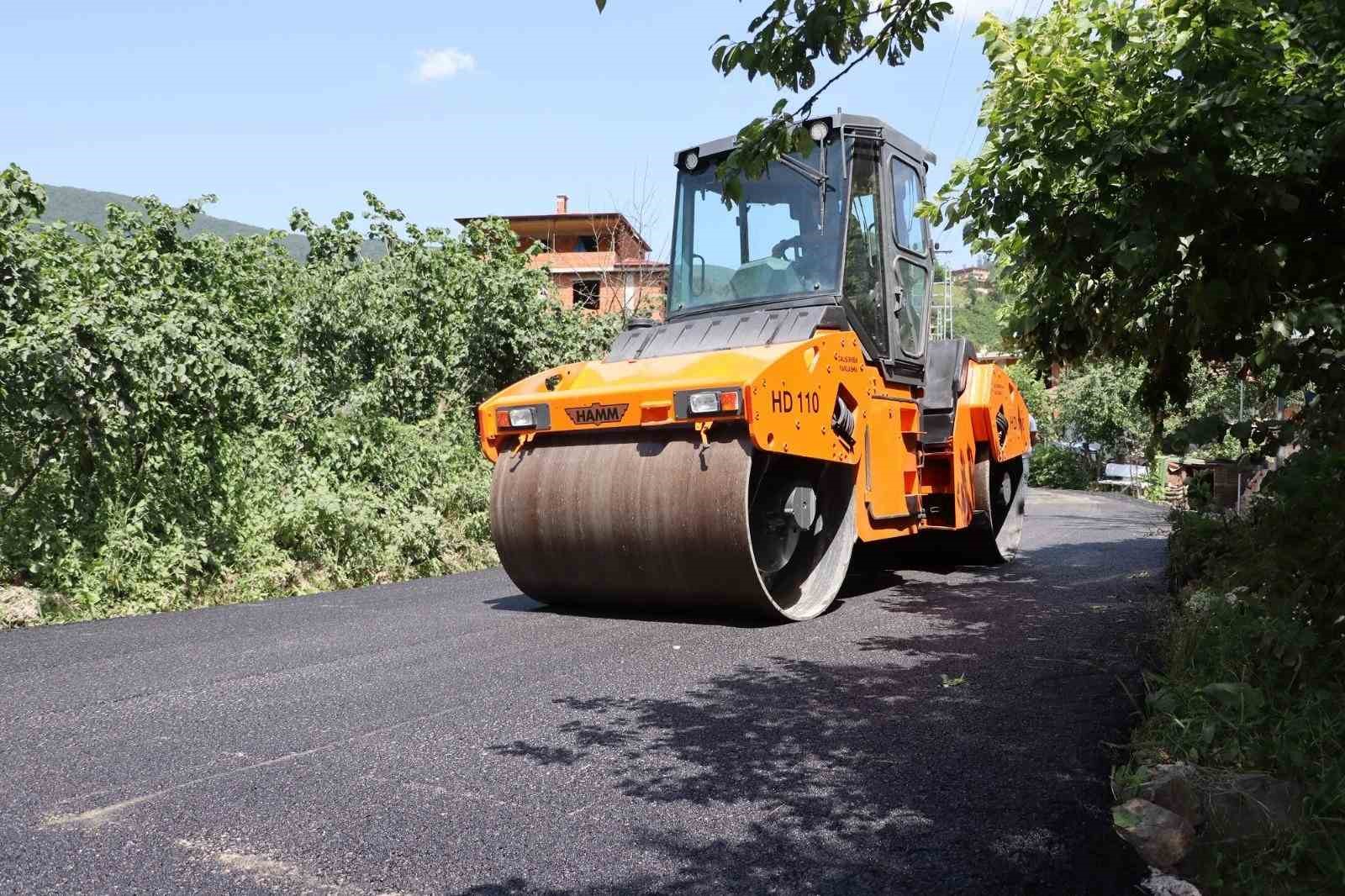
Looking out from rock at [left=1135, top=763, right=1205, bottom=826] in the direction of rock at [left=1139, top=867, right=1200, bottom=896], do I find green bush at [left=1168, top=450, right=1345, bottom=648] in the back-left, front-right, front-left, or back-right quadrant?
back-left

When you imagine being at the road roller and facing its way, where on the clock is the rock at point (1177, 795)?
The rock is roughly at 10 o'clock from the road roller.

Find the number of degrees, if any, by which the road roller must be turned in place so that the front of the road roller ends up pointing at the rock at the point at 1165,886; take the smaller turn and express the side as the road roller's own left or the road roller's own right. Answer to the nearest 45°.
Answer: approximately 45° to the road roller's own left

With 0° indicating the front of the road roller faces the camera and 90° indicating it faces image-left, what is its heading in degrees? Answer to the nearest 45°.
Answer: approximately 45°

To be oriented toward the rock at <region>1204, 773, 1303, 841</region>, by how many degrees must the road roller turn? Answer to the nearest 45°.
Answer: approximately 45° to its left

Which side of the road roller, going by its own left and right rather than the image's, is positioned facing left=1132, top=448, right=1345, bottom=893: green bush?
left

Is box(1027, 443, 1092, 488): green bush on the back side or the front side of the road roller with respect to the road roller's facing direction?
on the back side
